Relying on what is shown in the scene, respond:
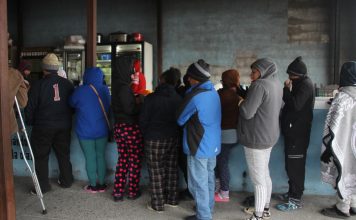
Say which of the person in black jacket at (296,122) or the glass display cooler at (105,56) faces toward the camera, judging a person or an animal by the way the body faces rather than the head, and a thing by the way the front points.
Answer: the glass display cooler

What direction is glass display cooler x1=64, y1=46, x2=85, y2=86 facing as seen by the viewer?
toward the camera

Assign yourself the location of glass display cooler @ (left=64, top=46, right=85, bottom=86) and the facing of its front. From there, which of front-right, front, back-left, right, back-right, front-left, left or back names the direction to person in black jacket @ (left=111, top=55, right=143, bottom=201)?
front

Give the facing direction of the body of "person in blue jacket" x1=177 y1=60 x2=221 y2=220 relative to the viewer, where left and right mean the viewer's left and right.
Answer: facing away from the viewer and to the left of the viewer

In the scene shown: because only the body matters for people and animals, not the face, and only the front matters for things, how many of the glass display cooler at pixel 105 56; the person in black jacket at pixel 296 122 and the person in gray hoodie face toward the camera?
1

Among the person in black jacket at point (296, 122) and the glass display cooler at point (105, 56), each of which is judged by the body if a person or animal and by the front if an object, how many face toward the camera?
1

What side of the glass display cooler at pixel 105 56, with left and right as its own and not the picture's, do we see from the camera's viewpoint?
front

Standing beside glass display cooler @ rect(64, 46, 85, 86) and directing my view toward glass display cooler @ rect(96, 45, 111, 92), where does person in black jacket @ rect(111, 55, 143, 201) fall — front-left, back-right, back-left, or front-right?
front-right

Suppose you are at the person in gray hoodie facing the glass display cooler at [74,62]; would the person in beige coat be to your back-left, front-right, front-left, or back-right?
front-left

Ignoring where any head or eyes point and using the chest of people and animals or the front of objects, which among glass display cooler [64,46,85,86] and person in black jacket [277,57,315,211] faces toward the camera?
the glass display cooler

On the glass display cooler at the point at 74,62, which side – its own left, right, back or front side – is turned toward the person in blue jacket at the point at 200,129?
front
